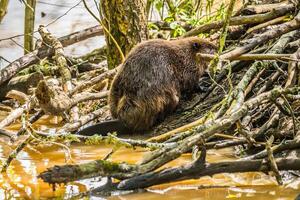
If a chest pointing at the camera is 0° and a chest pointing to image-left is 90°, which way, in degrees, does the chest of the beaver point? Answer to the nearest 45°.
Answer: approximately 270°
